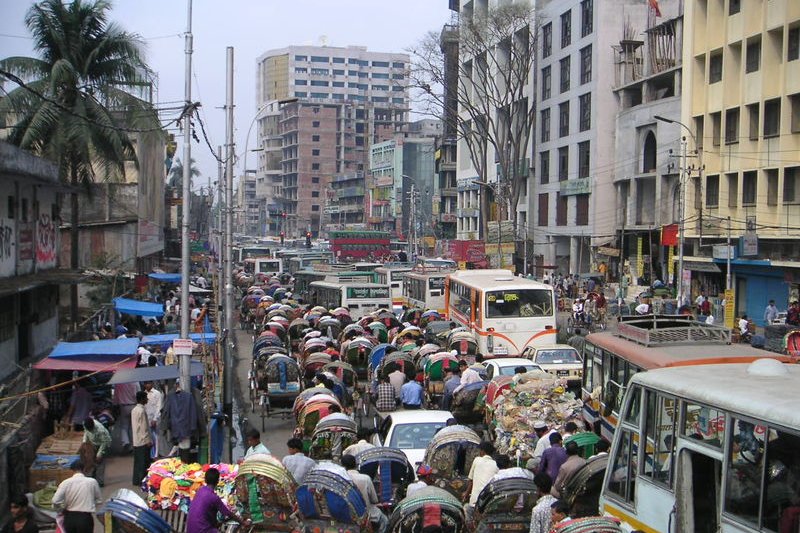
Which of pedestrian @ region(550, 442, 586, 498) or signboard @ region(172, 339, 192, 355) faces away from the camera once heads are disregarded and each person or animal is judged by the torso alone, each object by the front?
the pedestrian

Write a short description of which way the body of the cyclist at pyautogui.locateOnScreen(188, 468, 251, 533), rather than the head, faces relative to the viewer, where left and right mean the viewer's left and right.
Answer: facing away from the viewer and to the right of the viewer

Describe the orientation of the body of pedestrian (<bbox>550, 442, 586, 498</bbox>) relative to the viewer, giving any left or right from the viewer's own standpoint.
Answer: facing away from the viewer

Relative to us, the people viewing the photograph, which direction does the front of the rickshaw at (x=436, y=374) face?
facing away from the viewer

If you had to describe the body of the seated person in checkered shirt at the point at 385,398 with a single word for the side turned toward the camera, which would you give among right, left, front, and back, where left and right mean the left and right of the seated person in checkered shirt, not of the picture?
back

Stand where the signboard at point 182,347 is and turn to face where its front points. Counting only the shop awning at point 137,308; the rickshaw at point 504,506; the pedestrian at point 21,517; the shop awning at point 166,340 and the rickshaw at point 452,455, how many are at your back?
2

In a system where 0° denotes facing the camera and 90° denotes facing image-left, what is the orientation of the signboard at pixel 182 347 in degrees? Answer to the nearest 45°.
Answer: approximately 0°
